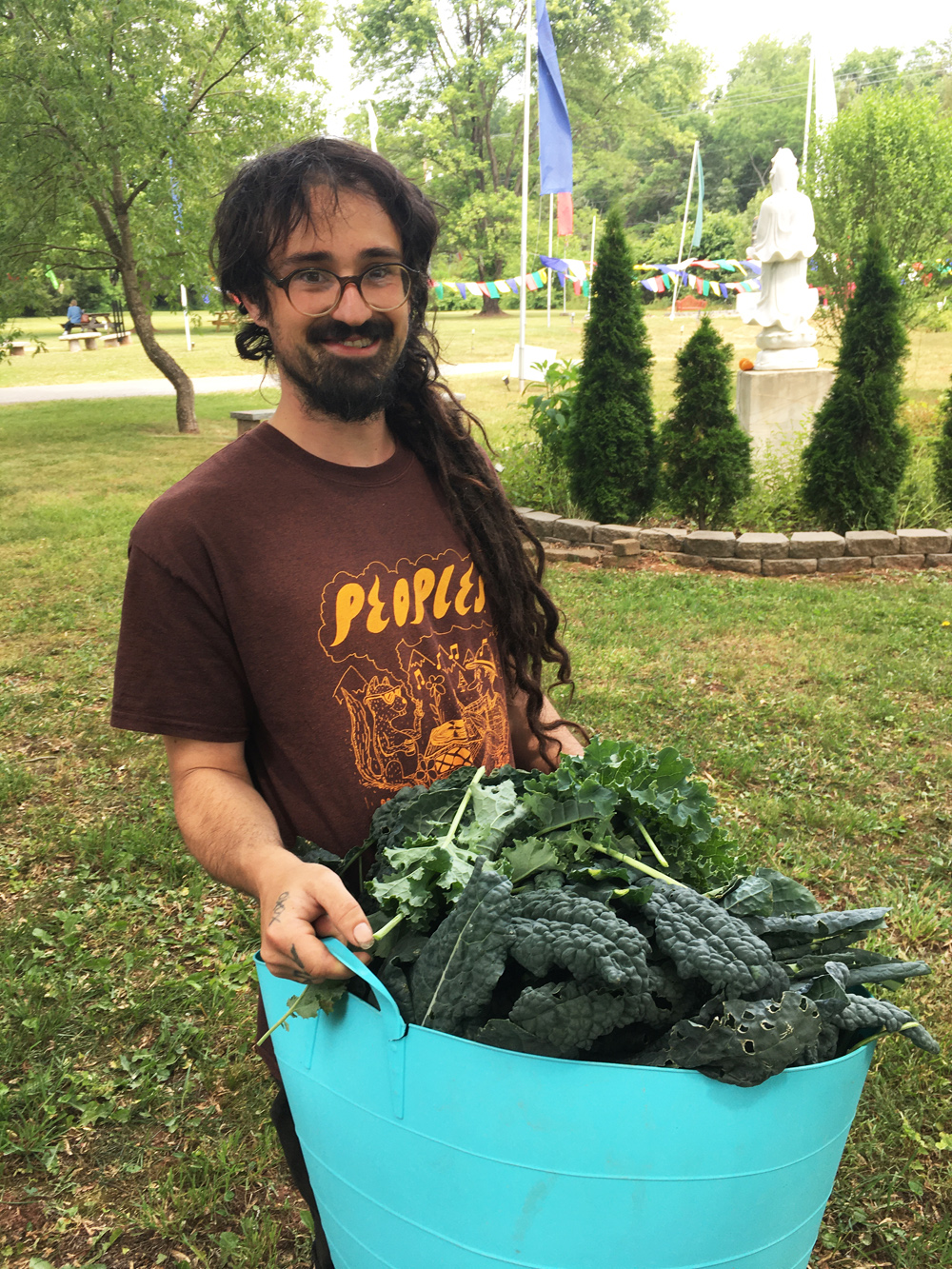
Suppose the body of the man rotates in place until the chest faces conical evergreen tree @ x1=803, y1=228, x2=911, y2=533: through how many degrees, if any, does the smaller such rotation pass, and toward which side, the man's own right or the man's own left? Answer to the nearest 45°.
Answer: approximately 90° to the man's own left

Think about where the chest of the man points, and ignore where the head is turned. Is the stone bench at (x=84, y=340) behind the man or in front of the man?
behind

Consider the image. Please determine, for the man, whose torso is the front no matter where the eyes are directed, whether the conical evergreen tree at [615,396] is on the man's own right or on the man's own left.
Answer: on the man's own left

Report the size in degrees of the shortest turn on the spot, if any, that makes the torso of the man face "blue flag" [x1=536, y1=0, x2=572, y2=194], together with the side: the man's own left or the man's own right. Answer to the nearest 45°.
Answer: approximately 135° to the man's own left

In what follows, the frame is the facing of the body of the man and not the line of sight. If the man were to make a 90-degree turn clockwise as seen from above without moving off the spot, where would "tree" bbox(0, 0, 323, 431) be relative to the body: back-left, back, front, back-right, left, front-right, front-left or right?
back-right

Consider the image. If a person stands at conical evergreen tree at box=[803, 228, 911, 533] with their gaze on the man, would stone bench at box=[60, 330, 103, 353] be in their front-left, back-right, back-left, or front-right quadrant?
back-right

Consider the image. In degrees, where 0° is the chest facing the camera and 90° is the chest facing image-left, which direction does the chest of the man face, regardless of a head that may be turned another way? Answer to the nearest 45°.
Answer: approximately 315°
